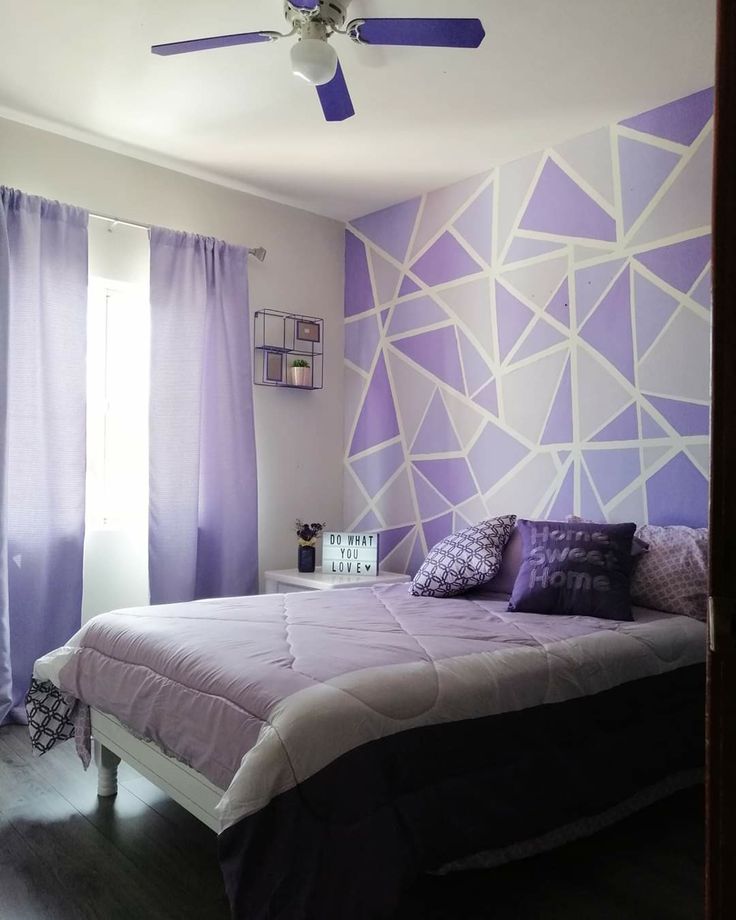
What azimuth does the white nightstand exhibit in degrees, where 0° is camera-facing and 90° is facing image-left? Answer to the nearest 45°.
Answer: approximately 45°

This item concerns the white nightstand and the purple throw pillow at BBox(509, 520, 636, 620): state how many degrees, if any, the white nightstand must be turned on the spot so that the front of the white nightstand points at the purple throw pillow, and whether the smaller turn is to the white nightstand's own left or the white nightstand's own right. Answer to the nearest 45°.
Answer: approximately 90° to the white nightstand's own left

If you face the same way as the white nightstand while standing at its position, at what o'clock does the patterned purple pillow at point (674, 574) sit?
The patterned purple pillow is roughly at 9 o'clock from the white nightstand.

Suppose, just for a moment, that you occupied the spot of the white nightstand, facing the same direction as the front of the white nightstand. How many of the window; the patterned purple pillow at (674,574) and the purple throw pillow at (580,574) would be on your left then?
2

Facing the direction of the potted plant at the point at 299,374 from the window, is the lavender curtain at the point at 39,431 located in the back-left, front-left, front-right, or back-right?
back-right

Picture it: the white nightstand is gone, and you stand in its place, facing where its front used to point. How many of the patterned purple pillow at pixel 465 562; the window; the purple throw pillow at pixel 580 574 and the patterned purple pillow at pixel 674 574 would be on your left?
3

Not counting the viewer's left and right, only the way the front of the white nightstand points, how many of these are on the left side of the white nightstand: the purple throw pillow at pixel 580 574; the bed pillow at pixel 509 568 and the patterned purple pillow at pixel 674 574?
3
